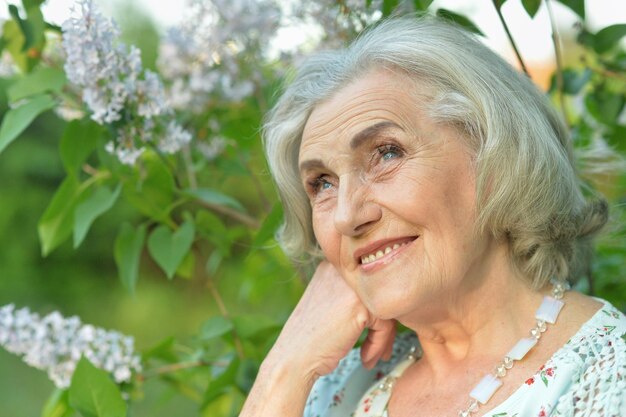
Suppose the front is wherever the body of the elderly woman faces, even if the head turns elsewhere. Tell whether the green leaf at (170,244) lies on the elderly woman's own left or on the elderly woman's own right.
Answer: on the elderly woman's own right

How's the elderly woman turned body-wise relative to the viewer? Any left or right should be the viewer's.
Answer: facing the viewer and to the left of the viewer

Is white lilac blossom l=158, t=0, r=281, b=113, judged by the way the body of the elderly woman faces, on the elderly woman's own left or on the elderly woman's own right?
on the elderly woman's own right

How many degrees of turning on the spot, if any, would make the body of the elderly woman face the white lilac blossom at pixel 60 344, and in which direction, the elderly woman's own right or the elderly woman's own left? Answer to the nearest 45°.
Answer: approximately 45° to the elderly woman's own right

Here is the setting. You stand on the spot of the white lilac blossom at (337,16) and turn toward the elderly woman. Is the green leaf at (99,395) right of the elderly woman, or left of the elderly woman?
right

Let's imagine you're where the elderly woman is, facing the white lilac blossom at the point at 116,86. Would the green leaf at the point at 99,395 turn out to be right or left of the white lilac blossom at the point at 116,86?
left

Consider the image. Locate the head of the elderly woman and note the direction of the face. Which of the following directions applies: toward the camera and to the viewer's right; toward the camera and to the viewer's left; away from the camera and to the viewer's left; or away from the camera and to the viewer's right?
toward the camera and to the viewer's left
